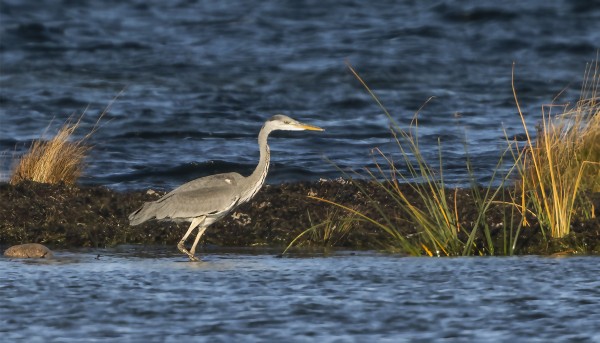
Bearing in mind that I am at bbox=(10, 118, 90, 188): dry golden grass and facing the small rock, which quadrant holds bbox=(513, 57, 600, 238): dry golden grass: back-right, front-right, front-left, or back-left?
front-left

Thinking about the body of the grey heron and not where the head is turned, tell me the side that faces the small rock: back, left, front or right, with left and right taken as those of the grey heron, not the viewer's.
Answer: back

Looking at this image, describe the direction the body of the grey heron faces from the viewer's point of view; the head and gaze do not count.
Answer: to the viewer's right

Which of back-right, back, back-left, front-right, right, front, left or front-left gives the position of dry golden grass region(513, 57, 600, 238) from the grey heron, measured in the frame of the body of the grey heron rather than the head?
front

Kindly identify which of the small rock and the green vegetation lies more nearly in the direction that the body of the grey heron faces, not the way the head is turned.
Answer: the green vegetation

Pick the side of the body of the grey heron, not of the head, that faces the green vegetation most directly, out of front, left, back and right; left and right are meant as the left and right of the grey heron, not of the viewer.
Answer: front
